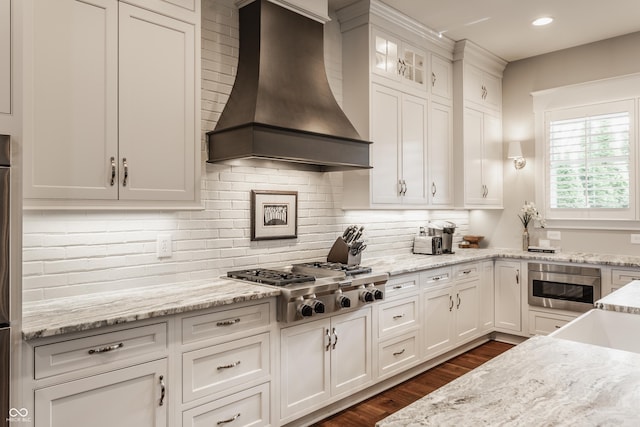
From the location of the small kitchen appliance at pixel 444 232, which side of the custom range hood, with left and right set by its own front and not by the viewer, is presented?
left

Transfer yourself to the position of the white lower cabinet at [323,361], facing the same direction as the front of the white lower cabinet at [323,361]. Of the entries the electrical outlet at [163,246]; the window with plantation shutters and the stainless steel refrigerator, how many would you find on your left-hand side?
1

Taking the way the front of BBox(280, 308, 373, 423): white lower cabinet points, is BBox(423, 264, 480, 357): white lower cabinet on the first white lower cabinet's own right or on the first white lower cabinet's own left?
on the first white lower cabinet's own left

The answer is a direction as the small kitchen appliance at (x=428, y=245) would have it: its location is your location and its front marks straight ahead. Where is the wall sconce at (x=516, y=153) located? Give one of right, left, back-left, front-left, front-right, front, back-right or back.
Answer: left

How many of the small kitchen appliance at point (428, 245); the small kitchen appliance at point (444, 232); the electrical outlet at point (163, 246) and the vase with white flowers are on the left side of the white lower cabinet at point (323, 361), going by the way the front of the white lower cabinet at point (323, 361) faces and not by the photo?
3

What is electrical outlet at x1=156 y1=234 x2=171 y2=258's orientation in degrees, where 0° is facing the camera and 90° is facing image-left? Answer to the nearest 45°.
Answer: approximately 0°

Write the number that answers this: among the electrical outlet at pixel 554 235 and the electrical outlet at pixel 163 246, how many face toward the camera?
2

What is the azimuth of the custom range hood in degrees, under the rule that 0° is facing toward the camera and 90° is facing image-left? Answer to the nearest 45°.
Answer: approximately 315°

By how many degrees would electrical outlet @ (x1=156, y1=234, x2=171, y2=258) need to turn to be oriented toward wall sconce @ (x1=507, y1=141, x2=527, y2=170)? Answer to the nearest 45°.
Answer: approximately 90° to its left

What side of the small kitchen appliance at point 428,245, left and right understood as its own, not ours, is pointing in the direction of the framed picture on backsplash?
right
